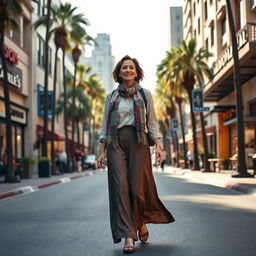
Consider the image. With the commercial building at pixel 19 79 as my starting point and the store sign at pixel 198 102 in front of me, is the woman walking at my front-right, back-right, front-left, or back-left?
front-right

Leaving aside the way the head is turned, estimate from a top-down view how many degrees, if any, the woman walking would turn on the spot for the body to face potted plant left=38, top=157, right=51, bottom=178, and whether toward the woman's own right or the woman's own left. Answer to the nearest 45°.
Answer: approximately 180°

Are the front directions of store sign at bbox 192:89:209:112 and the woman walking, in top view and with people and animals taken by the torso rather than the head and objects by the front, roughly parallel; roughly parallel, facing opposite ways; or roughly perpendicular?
roughly parallel

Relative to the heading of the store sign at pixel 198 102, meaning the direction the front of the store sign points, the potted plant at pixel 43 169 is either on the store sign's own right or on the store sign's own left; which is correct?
on the store sign's own right

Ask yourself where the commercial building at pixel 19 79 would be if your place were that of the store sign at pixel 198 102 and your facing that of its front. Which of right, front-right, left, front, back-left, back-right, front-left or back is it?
right

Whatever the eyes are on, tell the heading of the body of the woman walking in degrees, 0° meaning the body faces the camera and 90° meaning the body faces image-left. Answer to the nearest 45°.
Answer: approximately 0°

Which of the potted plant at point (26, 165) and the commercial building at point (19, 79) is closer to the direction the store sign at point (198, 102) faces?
the potted plant

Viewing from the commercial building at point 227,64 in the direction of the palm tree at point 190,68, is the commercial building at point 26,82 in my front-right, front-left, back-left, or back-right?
front-left

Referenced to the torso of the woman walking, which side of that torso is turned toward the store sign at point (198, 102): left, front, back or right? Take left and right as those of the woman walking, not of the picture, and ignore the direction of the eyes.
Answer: back

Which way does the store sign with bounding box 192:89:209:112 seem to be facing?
toward the camera

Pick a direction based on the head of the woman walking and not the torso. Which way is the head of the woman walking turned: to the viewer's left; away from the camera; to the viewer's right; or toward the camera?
toward the camera

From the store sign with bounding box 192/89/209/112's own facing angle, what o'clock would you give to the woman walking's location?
The woman walking is roughly at 12 o'clock from the store sign.
